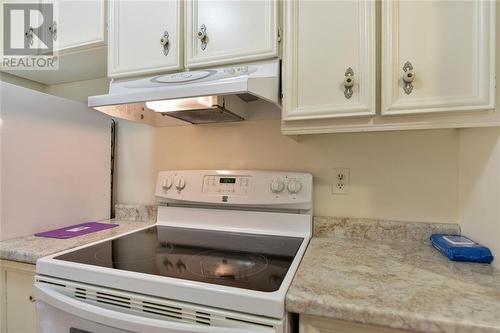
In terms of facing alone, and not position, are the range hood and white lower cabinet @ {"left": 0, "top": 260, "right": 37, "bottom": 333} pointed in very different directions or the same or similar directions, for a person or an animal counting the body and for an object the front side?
same or similar directions

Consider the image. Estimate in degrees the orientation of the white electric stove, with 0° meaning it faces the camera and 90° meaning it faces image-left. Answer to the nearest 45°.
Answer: approximately 45°

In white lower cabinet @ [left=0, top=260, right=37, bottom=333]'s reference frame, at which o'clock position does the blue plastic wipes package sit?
The blue plastic wipes package is roughly at 9 o'clock from the white lower cabinet.

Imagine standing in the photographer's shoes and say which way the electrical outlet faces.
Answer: facing the viewer

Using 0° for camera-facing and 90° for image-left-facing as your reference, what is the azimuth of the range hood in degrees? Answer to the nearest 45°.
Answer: approximately 45°

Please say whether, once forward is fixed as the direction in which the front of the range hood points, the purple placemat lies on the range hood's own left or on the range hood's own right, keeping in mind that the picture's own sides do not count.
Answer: on the range hood's own right

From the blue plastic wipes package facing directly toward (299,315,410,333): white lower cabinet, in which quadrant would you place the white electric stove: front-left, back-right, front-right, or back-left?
front-right

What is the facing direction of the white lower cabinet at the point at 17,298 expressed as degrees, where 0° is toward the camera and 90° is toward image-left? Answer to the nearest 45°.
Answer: approximately 45°

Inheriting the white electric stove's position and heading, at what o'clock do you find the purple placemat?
The purple placemat is roughly at 3 o'clock from the white electric stove.

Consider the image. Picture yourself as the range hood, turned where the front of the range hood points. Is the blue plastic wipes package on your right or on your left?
on your left

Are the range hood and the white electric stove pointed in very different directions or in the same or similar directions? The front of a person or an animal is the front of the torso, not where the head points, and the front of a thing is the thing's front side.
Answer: same or similar directions

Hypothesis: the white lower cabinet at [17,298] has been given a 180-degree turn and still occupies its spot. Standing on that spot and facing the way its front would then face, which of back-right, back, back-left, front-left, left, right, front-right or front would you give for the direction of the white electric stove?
right
